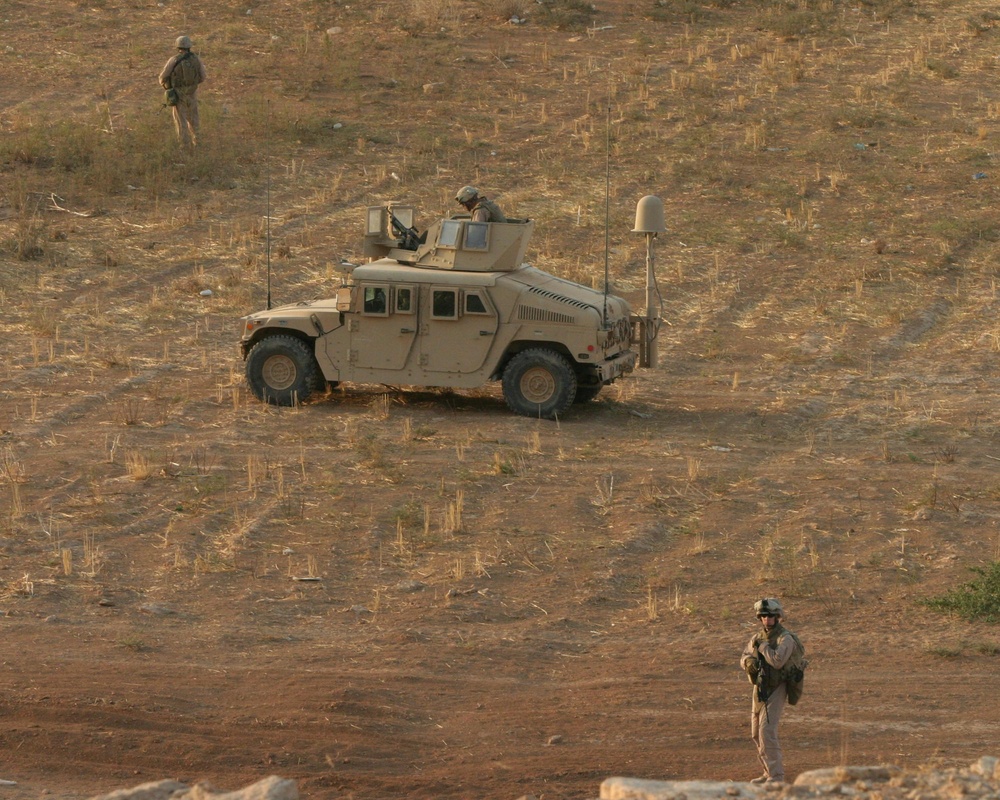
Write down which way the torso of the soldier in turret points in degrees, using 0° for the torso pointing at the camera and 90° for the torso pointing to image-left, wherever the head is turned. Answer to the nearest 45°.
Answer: approximately 90°

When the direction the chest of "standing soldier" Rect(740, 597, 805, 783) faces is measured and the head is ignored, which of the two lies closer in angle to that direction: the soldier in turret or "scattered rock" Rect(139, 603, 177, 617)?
the scattered rock

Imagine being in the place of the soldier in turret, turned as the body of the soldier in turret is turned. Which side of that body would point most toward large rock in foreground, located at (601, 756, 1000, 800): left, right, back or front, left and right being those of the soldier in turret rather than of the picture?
left

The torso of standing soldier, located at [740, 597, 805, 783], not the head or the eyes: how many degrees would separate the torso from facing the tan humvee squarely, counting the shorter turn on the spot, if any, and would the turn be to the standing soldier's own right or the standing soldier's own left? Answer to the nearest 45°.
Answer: approximately 90° to the standing soldier's own right

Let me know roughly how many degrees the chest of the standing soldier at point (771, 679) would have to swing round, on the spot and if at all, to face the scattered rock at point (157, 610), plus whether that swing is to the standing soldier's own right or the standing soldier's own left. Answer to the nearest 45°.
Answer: approximately 90° to the standing soldier's own right

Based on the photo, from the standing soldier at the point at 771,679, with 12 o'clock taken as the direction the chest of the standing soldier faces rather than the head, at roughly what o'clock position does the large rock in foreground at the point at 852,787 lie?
The large rock in foreground is roughly at 10 o'clock from the standing soldier.

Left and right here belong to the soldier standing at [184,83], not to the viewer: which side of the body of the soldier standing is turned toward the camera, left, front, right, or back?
back

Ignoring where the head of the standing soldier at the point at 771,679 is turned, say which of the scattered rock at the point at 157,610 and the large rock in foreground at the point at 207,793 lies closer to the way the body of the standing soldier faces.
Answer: the large rock in foreground
